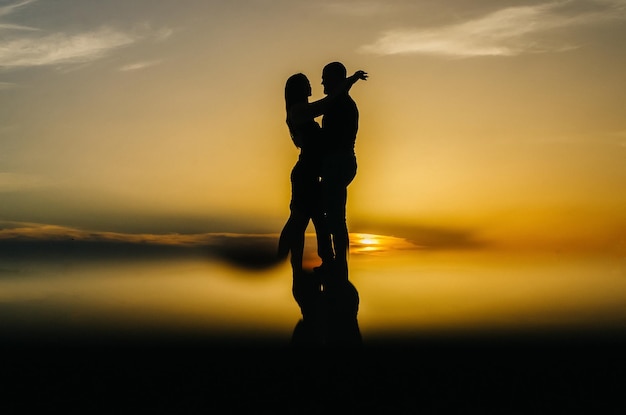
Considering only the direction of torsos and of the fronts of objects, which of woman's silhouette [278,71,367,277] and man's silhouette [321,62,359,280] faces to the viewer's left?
the man's silhouette

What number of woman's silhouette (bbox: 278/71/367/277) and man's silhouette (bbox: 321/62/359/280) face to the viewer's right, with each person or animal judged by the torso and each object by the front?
1

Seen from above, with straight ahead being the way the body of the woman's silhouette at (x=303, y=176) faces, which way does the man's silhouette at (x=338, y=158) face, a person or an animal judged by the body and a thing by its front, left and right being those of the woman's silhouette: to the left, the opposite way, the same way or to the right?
the opposite way

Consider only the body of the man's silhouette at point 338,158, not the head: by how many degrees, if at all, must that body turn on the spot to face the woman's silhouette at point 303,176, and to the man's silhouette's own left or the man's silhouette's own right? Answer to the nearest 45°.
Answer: approximately 45° to the man's silhouette's own right

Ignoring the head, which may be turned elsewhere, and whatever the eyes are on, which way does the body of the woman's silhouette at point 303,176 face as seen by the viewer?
to the viewer's right

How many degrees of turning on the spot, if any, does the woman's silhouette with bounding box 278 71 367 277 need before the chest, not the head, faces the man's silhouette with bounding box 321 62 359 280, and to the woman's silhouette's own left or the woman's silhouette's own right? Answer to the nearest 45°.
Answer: approximately 45° to the woman's silhouette's own right

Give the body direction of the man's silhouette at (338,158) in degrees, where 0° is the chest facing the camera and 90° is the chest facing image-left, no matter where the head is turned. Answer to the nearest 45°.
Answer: approximately 90°
